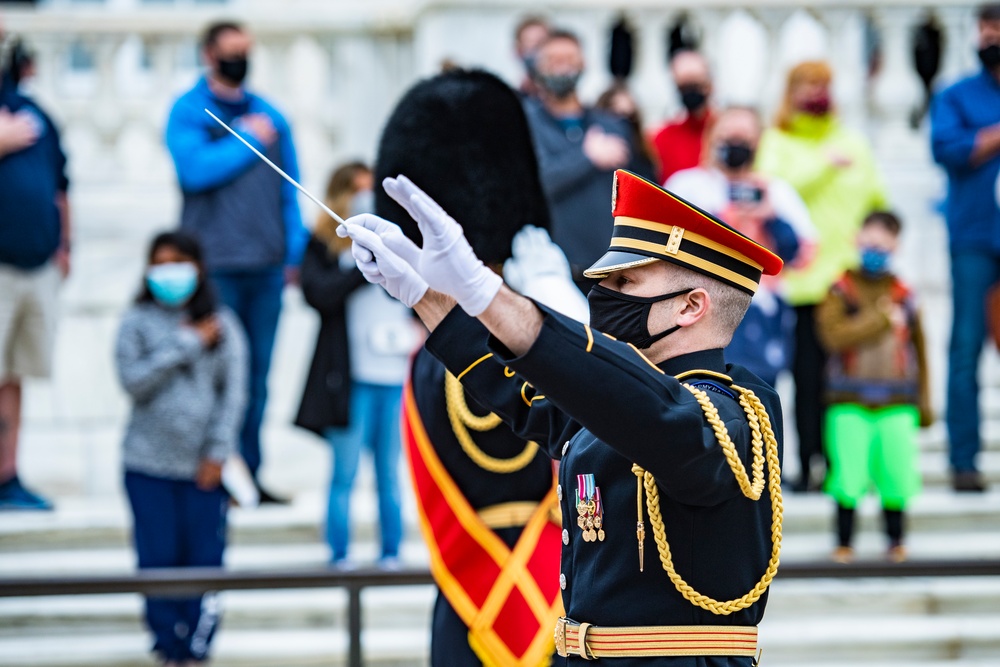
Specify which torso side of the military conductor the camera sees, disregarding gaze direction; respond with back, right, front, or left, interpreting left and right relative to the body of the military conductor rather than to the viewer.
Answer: left

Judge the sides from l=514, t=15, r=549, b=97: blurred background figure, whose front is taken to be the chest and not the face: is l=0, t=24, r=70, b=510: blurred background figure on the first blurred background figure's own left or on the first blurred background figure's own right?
on the first blurred background figure's own right

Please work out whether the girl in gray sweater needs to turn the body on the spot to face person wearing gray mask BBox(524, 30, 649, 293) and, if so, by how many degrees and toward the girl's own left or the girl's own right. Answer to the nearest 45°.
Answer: approximately 90° to the girl's own left

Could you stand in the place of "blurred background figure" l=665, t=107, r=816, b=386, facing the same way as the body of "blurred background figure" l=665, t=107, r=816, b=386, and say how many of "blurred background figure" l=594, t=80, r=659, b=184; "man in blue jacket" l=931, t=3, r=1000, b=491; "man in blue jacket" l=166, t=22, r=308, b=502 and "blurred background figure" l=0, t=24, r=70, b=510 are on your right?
3

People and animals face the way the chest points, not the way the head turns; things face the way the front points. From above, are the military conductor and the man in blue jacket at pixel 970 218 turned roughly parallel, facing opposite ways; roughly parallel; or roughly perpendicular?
roughly perpendicular

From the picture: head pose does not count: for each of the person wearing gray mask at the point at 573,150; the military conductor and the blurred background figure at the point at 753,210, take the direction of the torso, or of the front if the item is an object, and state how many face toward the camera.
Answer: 2

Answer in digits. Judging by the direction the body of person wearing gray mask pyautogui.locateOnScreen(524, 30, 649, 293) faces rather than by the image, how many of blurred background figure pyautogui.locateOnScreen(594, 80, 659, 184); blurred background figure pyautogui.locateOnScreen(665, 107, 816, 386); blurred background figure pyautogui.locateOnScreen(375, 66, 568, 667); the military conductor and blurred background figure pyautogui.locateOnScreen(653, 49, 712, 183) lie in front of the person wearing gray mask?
2
